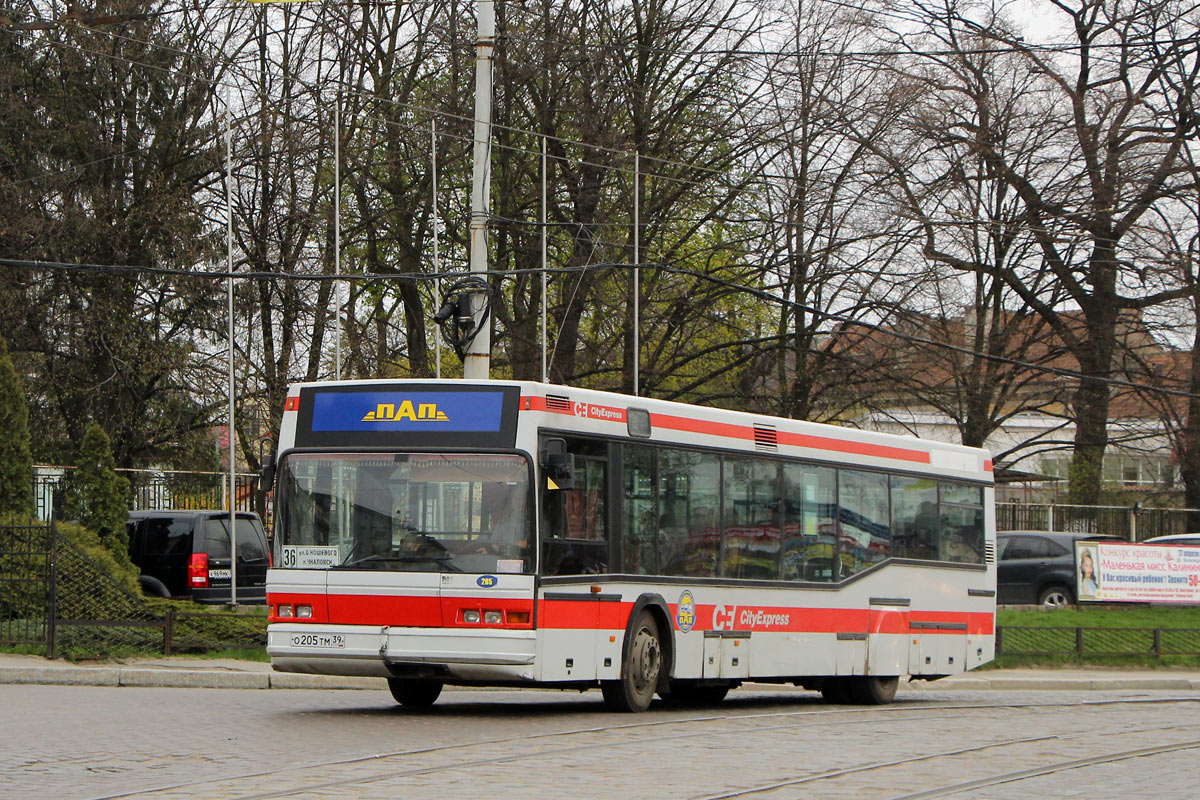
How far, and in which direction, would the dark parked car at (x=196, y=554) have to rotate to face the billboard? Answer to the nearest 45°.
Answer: approximately 135° to its right

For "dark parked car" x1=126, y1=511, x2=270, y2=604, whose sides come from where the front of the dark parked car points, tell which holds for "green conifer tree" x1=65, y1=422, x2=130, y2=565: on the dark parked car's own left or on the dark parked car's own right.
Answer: on the dark parked car's own left

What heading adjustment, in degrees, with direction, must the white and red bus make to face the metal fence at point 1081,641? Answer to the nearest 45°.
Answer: approximately 180°

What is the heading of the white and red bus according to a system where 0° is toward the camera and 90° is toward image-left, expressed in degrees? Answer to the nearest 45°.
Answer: approximately 45°

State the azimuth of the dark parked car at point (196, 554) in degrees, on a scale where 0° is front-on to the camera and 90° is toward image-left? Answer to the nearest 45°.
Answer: approximately 135°

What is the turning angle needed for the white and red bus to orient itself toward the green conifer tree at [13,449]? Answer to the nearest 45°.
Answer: approximately 90° to its right

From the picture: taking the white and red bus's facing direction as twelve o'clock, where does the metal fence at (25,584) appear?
The metal fence is roughly at 3 o'clock from the white and red bus.

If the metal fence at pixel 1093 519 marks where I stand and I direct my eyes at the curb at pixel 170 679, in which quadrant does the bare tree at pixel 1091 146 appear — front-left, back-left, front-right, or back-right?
back-right

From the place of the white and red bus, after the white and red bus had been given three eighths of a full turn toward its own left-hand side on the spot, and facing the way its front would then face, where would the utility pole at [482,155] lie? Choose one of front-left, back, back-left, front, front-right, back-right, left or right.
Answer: left

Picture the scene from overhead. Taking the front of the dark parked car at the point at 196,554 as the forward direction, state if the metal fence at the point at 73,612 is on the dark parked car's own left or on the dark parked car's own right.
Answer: on the dark parked car's own left

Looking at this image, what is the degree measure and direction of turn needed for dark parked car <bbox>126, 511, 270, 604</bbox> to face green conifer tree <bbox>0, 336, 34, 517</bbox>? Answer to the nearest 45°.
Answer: approximately 90° to its left

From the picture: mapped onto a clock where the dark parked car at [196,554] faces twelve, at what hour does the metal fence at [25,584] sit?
The metal fence is roughly at 8 o'clock from the dark parked car.

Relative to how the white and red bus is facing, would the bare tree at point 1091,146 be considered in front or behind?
behind
